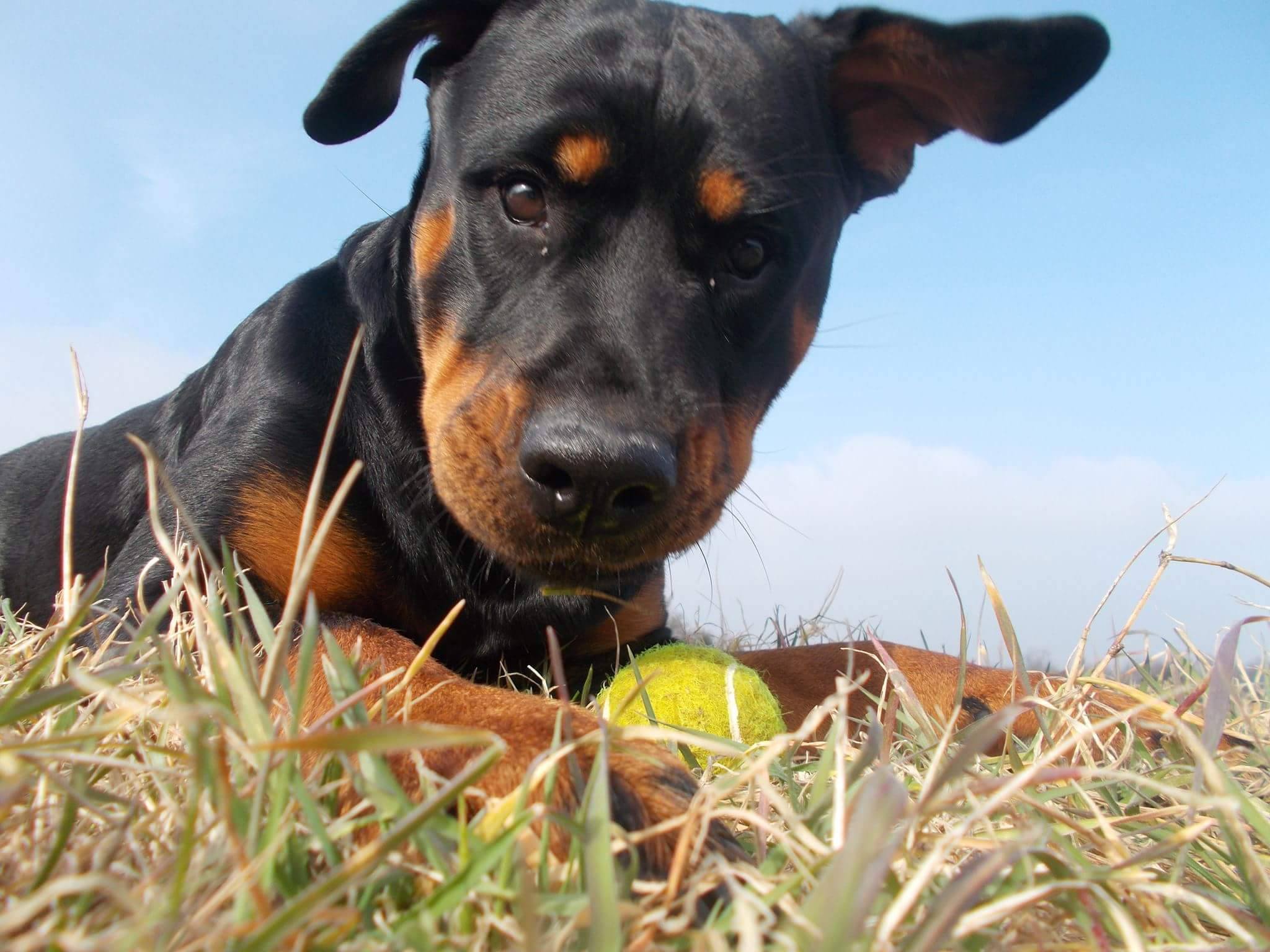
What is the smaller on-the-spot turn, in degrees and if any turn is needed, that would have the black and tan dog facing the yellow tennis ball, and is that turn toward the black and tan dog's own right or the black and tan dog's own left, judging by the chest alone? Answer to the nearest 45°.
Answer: approximately 45° to the black and tan dog's own right

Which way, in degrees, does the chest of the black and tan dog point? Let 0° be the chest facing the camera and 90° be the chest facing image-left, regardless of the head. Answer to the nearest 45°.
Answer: approximately 315°
